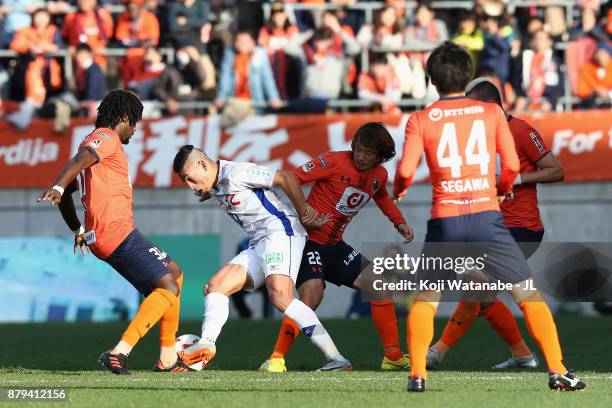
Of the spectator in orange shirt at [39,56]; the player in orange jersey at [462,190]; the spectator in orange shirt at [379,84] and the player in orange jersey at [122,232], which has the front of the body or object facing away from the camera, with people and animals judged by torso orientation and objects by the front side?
the player in orange jersey at [462,190]

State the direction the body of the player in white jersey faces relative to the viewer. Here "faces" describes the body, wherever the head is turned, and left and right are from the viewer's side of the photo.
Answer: facing the viewer and to the left of the viewer

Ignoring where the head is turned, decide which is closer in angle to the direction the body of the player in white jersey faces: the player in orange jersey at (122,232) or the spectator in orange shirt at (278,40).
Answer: the player in orange jersey

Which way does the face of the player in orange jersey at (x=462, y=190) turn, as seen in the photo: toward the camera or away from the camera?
away from the camera

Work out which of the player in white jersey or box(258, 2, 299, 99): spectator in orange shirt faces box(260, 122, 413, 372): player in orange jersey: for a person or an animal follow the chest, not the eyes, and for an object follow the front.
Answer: the spectator in orange shirt

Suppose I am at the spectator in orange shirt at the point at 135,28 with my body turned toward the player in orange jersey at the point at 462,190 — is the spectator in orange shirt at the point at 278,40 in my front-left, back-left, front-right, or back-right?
front-left

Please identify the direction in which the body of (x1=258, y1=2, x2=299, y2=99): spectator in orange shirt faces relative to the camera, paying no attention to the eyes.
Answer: toward the camera

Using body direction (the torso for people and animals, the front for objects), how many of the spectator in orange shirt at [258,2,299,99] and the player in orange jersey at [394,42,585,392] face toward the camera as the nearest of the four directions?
1

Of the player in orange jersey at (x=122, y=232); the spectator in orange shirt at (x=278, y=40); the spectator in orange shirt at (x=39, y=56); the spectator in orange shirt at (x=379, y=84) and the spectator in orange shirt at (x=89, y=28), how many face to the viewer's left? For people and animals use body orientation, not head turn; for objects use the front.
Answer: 0

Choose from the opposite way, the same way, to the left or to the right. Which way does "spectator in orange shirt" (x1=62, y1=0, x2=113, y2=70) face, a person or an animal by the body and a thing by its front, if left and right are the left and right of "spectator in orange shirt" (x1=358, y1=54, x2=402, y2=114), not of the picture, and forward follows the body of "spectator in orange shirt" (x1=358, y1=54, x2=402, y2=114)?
the same way

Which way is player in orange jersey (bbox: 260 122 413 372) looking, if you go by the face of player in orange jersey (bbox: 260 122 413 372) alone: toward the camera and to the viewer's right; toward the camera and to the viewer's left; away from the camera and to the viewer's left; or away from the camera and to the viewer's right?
toward the camera and to the viewer's left

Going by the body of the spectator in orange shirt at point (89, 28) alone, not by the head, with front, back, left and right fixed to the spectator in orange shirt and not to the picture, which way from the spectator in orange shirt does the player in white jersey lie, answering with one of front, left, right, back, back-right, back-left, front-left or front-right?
front

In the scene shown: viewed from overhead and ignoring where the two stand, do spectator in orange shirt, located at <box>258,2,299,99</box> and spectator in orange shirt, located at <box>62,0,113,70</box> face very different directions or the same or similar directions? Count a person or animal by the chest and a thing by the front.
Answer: same or similar directions

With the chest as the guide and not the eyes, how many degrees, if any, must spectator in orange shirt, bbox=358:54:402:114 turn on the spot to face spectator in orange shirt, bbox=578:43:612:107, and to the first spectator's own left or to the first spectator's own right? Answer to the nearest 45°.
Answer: approximately 90° to the first spectator's own left

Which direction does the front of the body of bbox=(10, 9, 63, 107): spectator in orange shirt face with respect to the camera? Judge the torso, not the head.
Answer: toward the camera

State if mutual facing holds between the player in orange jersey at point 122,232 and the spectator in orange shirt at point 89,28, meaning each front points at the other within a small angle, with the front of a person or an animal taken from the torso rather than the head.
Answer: no

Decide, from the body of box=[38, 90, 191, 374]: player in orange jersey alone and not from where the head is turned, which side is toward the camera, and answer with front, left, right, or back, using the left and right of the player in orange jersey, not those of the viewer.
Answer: right

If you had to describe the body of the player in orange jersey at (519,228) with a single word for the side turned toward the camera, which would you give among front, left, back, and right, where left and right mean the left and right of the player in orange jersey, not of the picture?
left

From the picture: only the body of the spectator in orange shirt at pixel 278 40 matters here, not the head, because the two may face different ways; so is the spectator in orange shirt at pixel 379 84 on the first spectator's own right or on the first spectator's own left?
on the first spectator's own left

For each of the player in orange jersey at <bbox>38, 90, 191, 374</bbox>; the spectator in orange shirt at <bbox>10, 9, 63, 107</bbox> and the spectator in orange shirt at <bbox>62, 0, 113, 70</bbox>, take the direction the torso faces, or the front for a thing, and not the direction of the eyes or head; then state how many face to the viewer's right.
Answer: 1

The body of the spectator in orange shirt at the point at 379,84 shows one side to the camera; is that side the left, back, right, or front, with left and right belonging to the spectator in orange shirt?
front

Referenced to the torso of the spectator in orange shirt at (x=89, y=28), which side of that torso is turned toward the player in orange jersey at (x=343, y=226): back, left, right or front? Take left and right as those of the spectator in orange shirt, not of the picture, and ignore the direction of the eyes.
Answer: front

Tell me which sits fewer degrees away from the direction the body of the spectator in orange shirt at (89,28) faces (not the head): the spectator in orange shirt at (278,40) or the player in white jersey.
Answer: the player in white jersey

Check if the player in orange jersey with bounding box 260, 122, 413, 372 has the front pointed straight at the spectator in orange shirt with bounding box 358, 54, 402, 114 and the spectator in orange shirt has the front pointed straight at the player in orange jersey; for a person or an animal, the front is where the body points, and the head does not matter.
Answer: no
